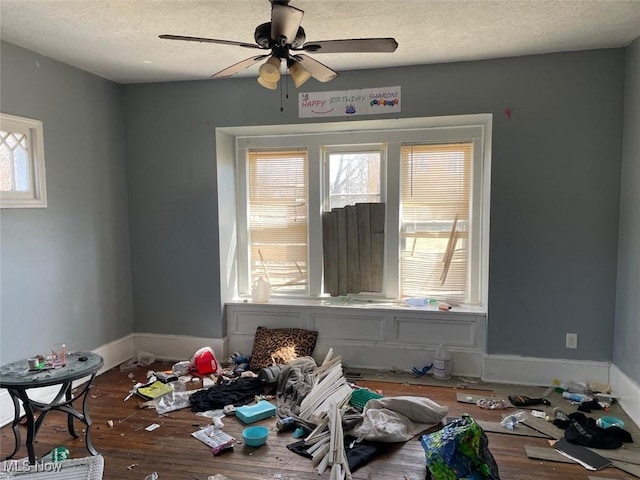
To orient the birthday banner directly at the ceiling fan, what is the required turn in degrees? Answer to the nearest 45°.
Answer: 0° — it already faces it

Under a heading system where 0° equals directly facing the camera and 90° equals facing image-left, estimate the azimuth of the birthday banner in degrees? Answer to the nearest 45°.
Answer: approximately 0°

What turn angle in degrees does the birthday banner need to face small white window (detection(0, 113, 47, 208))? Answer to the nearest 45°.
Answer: approximately 90° to its right
